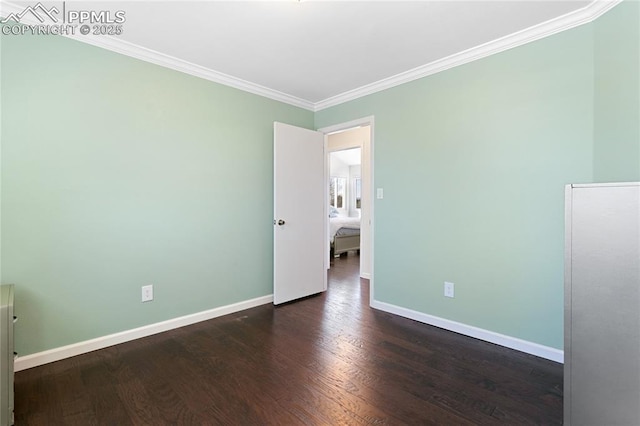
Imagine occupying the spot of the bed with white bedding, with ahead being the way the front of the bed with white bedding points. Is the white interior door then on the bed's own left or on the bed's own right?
on the bed's own right

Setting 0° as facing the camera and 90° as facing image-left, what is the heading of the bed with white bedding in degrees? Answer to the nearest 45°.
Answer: approximately 315°
